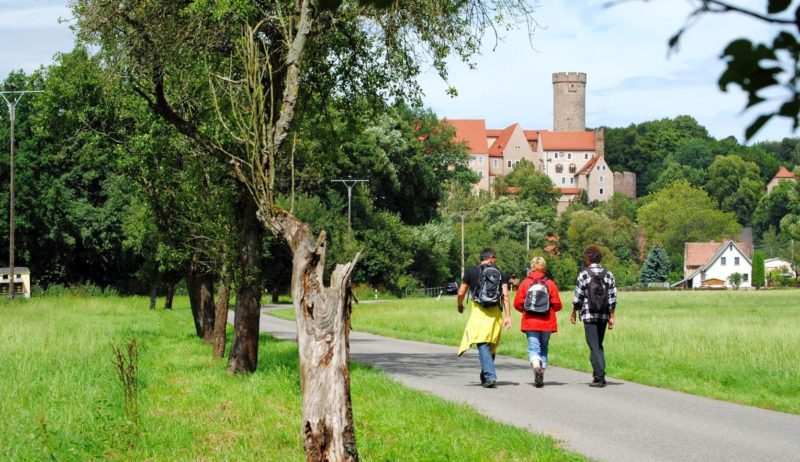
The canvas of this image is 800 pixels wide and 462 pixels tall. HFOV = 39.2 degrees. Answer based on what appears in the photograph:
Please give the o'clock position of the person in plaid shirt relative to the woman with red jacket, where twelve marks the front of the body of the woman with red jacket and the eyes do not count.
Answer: The person in plaid shirt is roughly at 3 o'clock from the woman with red jacket.

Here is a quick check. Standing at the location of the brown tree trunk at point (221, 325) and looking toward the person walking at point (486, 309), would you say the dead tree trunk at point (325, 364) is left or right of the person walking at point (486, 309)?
right

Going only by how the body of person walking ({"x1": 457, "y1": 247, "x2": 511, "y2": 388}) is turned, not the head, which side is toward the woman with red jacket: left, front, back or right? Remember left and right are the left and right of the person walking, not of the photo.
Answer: right

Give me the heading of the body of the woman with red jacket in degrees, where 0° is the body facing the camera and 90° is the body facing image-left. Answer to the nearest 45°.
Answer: approximately 180°

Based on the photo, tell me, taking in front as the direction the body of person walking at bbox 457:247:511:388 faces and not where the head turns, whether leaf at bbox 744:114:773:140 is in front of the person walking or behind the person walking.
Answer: behind

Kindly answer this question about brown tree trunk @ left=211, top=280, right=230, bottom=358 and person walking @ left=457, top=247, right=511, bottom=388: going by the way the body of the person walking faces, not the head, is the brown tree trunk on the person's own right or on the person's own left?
on the person's own left

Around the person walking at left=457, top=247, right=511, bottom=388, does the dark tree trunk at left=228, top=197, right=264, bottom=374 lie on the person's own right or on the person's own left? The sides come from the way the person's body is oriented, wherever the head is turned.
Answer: on the person's own left

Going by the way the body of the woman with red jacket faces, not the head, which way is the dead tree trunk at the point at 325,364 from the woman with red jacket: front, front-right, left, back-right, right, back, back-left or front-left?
back

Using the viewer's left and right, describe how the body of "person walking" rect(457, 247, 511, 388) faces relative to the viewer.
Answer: facing away from the viewer

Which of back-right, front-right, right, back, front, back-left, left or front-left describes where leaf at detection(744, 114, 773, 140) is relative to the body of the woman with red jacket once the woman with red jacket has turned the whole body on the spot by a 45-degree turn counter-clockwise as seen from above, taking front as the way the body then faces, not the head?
back-left
